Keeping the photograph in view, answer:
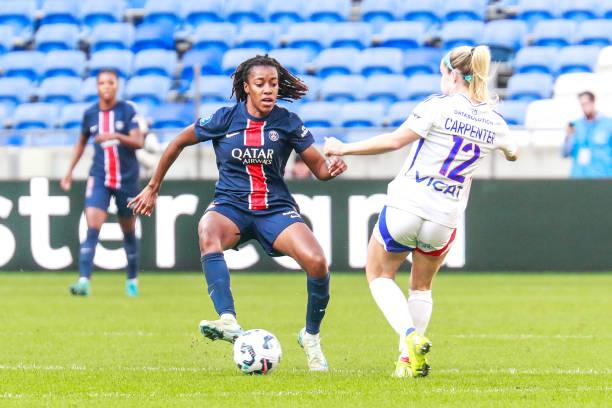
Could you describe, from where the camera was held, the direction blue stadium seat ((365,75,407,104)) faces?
facing the viewer

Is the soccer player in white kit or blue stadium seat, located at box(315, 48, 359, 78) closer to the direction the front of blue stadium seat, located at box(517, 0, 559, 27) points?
the soccer player in white kit

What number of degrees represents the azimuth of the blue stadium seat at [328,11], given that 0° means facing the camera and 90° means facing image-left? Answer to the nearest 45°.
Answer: approximately 0°

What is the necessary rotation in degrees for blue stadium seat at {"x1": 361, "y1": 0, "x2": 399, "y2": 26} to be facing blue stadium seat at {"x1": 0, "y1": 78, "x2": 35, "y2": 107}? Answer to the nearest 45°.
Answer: approximately 90° to its right

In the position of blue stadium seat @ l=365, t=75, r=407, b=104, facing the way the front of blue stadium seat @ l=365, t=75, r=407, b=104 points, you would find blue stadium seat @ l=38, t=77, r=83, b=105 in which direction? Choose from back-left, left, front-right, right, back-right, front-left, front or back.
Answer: right

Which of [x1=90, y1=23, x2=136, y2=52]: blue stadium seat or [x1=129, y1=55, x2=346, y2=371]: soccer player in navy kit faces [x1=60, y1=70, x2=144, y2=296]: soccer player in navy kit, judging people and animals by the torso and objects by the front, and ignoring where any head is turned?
the blue stadium seat
